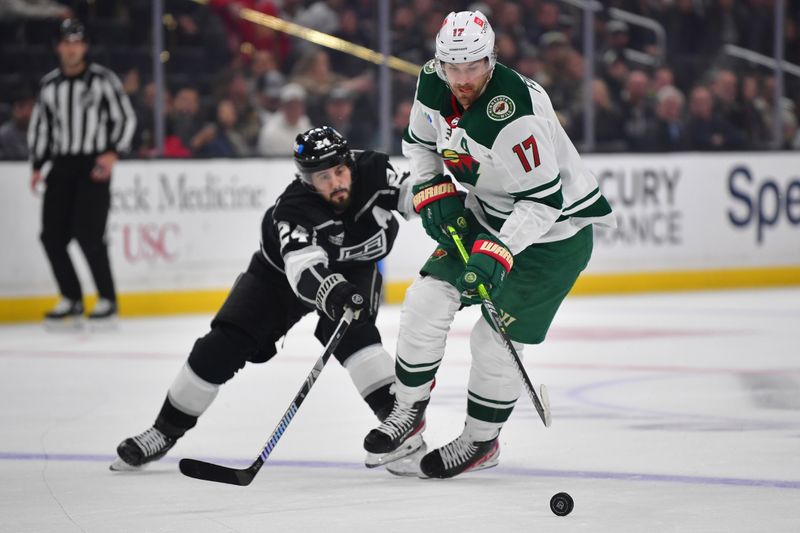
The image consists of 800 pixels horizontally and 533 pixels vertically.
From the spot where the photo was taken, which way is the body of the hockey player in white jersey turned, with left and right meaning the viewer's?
facing the viewer and to the left of the viewer

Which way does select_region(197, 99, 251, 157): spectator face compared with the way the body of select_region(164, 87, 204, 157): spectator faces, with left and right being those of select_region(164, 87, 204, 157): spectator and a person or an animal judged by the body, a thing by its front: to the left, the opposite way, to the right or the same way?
the same way

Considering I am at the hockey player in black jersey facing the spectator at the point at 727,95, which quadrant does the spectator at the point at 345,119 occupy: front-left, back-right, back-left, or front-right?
front-left

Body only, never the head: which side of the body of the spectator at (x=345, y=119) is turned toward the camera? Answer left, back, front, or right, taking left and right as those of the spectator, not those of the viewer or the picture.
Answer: front

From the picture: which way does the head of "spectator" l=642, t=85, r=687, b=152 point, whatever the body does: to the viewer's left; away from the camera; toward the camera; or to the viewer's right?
toward the camera

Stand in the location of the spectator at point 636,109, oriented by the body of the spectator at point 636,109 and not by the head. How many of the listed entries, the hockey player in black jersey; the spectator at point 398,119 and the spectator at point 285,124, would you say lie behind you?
0

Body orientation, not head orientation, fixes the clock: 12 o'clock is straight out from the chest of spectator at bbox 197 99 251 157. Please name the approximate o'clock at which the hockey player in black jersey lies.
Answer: The hockey player in black jersey is roughly at 12 o'clock from the spectator.

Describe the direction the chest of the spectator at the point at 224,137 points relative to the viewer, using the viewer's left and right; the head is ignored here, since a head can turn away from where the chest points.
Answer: facing the viewer

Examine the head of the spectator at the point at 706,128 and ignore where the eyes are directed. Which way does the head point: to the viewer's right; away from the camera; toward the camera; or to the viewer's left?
toward the camera

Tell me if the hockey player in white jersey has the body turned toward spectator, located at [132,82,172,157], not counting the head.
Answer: no

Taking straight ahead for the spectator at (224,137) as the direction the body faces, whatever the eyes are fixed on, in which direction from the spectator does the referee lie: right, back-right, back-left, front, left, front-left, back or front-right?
front-right

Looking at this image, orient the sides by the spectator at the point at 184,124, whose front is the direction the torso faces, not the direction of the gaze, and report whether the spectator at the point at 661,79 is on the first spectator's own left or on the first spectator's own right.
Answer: on the first spectator's own left

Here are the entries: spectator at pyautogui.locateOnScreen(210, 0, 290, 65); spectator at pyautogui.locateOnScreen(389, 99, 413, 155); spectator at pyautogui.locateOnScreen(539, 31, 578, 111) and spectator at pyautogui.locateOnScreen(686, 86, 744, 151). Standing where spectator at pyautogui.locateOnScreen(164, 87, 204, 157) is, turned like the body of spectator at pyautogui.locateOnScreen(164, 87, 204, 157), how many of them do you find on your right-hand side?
0

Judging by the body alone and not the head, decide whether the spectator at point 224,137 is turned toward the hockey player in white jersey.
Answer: yes

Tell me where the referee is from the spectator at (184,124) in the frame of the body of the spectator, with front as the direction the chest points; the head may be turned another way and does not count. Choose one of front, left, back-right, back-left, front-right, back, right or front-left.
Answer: front-right

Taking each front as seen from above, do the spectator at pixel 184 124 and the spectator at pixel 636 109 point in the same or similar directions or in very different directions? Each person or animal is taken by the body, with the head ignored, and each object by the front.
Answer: same or similar directions
